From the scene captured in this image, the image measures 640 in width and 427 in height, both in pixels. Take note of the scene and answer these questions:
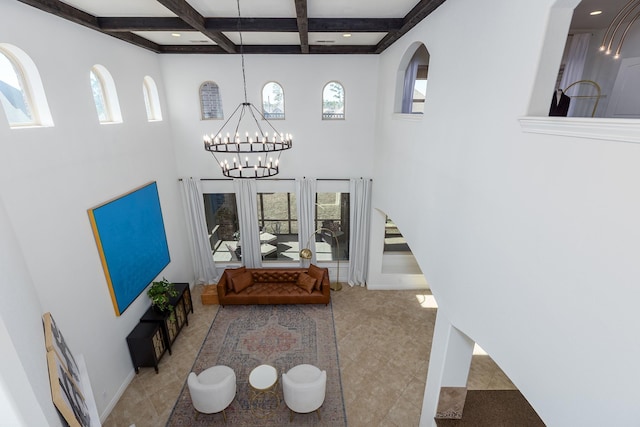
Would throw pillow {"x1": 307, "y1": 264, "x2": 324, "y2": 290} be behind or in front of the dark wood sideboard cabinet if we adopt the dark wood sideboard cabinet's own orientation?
in front

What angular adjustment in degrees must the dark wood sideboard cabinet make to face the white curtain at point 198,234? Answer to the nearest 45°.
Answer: approximately 45° to its left

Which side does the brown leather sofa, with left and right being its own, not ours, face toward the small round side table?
front

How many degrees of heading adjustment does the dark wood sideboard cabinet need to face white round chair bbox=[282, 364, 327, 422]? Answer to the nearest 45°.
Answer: approximately 45° to its right

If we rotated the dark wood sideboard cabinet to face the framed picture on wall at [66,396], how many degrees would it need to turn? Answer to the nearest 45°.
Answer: approximately 90° to its right

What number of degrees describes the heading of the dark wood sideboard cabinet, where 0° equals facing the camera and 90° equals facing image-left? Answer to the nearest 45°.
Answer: approximately 270°

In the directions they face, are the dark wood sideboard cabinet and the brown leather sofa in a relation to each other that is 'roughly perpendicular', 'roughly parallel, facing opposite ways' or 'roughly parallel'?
roughly perpendicular

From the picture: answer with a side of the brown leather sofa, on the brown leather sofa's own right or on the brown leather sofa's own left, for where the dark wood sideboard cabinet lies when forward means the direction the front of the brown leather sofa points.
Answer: on the brown leather sofa's own right

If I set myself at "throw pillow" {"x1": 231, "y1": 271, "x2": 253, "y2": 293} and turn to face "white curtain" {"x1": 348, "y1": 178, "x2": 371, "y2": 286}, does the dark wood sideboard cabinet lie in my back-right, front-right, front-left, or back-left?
back-right

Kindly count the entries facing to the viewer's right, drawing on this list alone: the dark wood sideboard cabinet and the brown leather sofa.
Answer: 1

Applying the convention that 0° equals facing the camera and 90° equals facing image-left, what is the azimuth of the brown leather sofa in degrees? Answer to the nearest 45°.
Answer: approximately 0°

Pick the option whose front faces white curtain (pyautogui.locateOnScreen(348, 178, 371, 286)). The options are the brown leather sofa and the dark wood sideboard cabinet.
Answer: the dark wood sideboard cabinet
